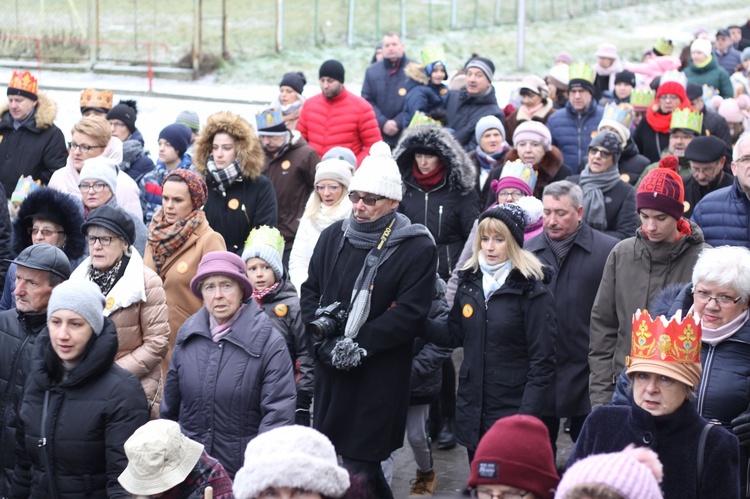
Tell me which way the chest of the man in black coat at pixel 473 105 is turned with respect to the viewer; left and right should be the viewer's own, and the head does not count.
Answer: facing the viewer and to the left of the viewer

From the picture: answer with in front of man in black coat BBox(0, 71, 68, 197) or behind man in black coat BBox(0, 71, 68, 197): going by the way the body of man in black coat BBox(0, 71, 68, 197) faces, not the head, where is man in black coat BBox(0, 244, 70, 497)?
in front

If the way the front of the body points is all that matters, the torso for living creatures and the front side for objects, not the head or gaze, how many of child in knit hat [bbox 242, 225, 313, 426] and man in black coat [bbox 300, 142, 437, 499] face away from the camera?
0

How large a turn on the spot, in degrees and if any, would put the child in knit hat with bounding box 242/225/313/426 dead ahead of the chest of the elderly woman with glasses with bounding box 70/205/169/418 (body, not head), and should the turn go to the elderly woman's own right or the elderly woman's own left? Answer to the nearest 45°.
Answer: approximately 135° to the elderly woman's own left

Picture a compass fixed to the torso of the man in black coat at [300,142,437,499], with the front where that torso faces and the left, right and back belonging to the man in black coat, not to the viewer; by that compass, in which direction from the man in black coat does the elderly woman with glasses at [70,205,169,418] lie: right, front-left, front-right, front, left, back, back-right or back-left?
front-right

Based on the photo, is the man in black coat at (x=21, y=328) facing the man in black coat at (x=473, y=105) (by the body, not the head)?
no

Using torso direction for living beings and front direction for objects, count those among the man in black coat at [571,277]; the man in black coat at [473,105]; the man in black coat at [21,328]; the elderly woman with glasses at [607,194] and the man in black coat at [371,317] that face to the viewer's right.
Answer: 0

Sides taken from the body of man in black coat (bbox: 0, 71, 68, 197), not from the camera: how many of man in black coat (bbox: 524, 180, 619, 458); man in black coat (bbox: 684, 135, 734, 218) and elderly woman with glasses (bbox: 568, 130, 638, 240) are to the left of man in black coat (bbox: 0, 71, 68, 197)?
3

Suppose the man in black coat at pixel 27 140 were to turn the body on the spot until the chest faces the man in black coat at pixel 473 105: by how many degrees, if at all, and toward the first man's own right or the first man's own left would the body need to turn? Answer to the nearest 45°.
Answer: approximately 135° to the first man's own left

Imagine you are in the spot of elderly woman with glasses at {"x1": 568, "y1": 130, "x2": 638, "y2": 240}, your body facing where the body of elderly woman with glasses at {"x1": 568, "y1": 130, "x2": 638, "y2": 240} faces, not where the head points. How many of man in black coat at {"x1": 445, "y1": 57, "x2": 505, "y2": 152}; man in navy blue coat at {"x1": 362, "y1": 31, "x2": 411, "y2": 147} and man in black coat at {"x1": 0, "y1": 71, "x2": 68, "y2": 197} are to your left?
0

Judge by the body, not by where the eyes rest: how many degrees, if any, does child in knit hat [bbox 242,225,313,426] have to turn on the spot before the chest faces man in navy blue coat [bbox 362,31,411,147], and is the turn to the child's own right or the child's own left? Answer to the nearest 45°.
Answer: approximately 135° to the child's own right

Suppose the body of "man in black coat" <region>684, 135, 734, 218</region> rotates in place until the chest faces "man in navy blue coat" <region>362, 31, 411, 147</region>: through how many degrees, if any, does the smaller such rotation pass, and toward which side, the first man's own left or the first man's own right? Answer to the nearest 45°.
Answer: approximately 90° to the first man's own right

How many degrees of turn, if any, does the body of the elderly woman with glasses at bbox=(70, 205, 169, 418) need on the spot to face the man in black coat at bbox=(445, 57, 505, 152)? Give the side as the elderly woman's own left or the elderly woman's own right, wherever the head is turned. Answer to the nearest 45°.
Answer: approximately 180°

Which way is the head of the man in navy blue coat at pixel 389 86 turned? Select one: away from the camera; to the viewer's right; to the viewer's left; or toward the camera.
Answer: toward the camera

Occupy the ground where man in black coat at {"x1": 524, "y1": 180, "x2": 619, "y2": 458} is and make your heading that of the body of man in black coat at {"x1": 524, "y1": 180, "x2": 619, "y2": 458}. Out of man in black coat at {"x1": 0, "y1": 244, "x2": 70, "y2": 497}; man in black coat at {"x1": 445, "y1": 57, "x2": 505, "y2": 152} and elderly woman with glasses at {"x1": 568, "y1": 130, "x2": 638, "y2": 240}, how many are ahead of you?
1

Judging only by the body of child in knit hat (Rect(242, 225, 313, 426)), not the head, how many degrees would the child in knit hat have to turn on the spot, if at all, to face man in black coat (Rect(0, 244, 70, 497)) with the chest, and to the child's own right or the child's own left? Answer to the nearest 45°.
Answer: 0° — they already face them

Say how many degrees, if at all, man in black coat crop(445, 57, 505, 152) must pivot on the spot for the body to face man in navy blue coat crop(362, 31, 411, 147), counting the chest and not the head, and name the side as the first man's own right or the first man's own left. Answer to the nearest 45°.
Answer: approximately 90° to the first man's own right

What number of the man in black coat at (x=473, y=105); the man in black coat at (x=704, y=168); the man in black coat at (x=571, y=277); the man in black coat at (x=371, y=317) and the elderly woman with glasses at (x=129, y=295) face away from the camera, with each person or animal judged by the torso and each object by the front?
0

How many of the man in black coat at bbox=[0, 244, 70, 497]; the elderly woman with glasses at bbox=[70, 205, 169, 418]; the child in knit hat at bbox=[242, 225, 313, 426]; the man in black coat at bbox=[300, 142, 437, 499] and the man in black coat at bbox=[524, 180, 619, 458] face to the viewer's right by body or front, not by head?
0

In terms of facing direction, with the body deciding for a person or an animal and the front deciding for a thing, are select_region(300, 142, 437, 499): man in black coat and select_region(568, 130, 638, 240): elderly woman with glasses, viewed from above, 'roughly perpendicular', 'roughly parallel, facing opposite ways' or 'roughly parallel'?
roughly parallel

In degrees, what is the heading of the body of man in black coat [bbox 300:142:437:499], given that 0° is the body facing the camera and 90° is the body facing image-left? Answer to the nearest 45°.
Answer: approximately 45°
